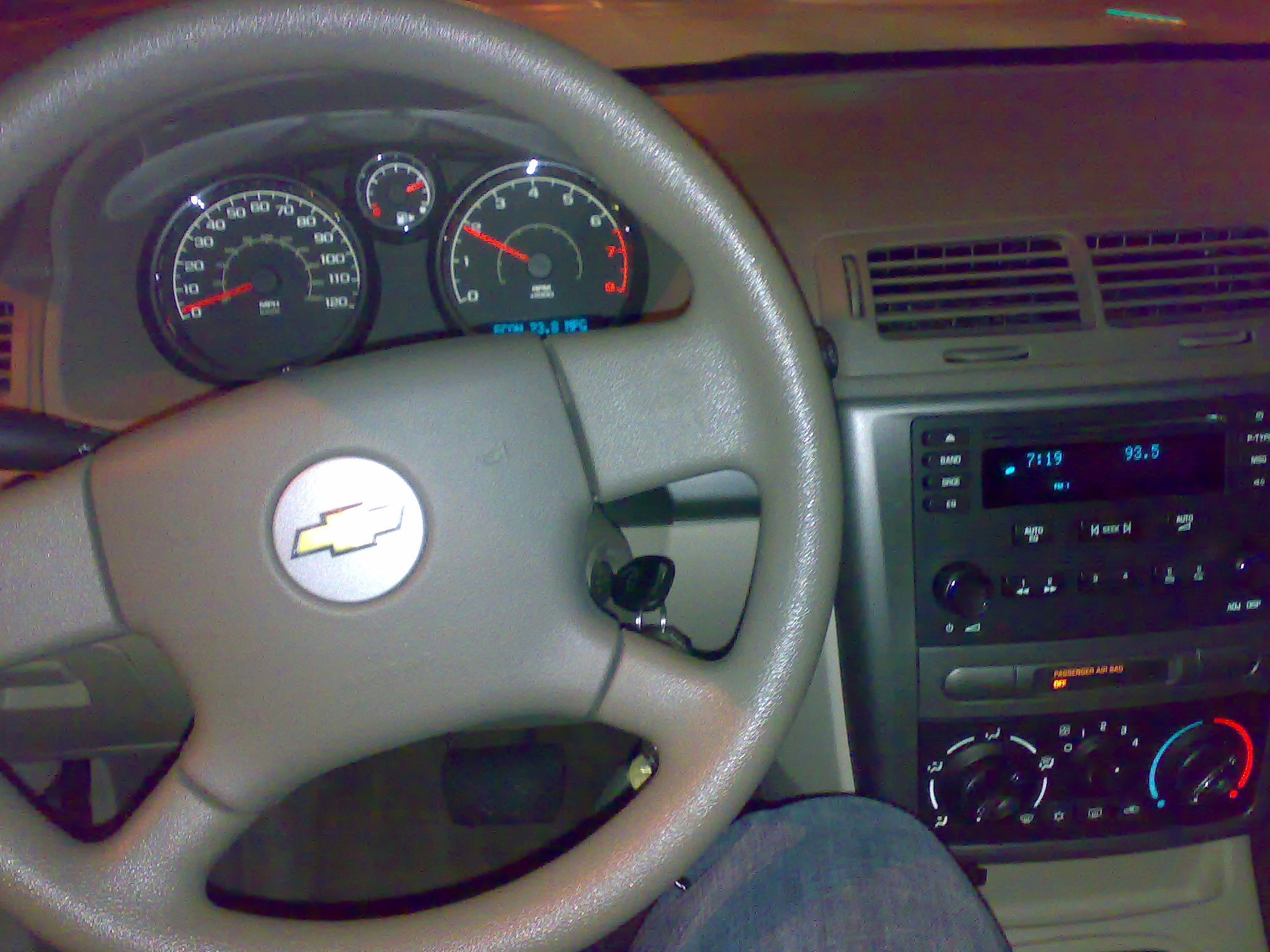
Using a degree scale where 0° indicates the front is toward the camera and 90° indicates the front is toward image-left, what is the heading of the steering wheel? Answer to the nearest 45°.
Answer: approximately 0°
